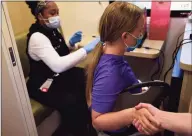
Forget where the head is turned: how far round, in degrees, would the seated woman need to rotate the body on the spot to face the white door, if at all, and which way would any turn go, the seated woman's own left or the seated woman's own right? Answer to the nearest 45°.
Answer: approximately 180°

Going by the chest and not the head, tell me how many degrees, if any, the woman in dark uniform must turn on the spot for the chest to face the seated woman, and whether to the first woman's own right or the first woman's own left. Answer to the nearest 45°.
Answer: approximately 45° to the first woman's own right

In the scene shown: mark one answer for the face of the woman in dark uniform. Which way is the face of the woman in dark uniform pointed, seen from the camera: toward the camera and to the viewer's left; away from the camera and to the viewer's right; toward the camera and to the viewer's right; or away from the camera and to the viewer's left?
toward the camera and to the viewer's right

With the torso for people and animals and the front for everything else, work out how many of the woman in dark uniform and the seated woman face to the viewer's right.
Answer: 2

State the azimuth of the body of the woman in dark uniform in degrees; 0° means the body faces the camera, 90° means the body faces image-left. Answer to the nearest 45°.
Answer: approximately 270°

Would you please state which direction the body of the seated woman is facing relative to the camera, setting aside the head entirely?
to the viewer's right

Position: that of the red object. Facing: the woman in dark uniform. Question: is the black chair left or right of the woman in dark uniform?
left

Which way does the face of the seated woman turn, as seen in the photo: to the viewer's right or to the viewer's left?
to the viewer's right
